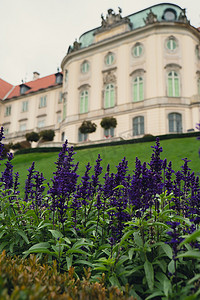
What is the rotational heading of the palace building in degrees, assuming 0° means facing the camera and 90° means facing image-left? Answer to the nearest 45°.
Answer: approximately 45°
